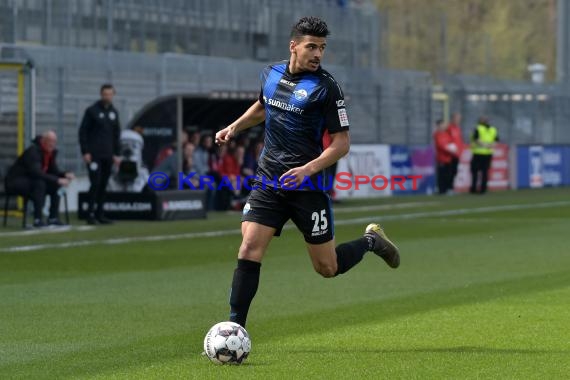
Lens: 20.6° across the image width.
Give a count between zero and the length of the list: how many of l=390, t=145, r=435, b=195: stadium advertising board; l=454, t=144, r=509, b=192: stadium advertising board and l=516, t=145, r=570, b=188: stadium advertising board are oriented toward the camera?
3

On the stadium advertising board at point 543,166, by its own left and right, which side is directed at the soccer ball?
front

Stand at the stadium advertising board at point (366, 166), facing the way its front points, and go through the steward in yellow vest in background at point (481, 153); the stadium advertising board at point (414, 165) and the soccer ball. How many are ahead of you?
1

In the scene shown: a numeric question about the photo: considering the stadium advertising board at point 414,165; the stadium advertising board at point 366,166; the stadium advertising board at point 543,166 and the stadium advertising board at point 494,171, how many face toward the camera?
4

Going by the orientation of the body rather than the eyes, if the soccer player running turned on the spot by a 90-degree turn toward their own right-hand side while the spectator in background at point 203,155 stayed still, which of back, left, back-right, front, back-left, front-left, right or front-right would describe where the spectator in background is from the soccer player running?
front-right

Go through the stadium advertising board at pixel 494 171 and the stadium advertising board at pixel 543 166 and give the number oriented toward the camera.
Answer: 2

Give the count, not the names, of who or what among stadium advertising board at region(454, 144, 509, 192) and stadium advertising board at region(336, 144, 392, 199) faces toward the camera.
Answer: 2

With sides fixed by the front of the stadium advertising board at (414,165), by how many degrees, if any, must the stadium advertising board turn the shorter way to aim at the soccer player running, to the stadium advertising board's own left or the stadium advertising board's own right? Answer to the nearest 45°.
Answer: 0° — it already faces them

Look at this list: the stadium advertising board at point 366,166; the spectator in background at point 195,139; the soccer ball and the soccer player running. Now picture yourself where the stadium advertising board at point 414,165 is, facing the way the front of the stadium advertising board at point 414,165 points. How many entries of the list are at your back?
0

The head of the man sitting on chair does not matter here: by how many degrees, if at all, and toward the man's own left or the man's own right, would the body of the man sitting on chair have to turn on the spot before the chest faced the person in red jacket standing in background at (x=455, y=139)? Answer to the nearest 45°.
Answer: approximately 90° to the man's own left

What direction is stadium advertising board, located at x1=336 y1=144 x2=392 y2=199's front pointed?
toward the camera

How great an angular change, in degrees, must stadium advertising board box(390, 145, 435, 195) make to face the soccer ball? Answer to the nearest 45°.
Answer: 0° — it already faces it

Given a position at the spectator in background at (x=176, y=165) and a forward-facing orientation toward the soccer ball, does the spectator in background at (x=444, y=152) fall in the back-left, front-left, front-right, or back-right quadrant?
back-left

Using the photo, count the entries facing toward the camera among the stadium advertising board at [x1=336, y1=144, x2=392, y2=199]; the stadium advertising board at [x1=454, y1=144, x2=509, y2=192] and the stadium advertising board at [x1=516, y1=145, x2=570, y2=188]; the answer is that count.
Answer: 3

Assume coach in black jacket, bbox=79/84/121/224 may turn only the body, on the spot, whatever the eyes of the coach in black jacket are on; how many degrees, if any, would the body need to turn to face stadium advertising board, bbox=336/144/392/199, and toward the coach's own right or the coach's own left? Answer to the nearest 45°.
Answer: approximately 90° to the coach's own left

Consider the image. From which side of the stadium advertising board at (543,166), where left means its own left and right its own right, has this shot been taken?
front
